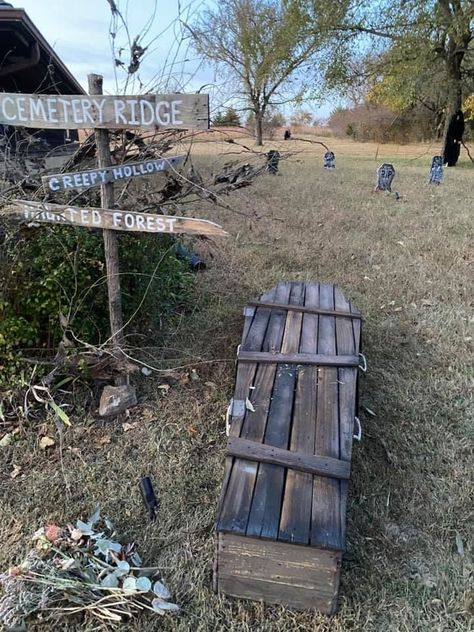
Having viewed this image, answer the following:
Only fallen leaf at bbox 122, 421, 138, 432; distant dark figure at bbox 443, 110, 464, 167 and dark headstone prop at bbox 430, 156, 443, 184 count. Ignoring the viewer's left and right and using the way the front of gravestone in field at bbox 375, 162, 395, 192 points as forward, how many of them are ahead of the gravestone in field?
1

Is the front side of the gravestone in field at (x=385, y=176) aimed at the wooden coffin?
yes

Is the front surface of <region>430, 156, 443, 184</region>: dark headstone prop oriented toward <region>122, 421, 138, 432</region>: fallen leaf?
yes

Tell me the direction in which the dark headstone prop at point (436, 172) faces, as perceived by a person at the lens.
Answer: facing the viewer

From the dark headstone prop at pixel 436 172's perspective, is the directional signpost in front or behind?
in front

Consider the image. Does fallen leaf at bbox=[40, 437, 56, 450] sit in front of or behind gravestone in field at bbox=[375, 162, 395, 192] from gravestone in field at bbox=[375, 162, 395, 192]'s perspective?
in front

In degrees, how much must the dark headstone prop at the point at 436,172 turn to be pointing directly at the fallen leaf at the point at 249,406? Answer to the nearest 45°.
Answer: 0° — it already faces it

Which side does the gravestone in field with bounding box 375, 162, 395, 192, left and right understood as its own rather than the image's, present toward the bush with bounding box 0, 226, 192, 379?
front

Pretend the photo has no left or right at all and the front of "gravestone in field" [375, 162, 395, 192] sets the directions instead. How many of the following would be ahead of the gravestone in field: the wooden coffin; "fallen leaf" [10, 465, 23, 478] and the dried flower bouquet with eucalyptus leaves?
3

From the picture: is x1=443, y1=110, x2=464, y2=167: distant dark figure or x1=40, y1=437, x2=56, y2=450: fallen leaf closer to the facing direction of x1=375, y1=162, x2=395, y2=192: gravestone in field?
the fallen leaf

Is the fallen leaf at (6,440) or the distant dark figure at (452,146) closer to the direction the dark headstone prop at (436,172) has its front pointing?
the fallen leaf

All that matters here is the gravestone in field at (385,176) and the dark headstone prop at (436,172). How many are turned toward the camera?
2

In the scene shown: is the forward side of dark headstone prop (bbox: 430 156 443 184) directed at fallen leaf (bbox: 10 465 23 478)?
yes

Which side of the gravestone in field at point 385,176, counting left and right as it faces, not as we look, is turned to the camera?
front

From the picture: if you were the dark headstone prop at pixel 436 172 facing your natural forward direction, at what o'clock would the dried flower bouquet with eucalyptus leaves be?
The dried flower bouquet with eucalyptus leaves is roughly at 12 o'clock from the dark headstone prop.

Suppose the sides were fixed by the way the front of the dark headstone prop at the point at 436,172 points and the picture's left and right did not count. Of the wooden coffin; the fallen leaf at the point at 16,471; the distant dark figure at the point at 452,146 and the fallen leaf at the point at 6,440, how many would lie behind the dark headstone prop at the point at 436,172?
1

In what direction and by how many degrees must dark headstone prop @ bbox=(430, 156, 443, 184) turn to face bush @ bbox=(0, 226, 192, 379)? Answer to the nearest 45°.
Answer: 0° — it already faces it
